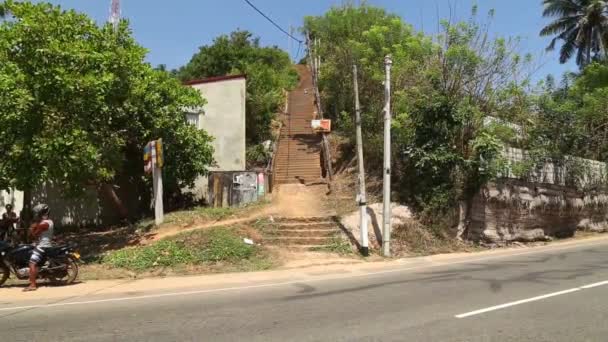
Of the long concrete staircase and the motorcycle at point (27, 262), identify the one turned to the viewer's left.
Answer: the motorcycle

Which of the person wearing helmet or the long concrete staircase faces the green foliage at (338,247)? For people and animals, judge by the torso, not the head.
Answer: the long concrete staircase

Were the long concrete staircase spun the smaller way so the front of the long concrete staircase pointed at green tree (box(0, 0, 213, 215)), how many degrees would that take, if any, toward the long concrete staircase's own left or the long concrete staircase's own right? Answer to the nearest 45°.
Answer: approximately 45° to the long concrete staircase's own right

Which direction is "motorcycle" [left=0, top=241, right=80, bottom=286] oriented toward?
to the viewer's left

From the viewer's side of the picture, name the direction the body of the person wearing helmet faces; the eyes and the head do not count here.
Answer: to the viewer's left

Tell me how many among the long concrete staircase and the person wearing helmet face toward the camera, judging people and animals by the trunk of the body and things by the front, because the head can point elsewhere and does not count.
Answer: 1

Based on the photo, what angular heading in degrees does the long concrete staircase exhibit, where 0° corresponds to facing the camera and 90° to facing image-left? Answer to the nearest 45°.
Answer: approximately 0°
